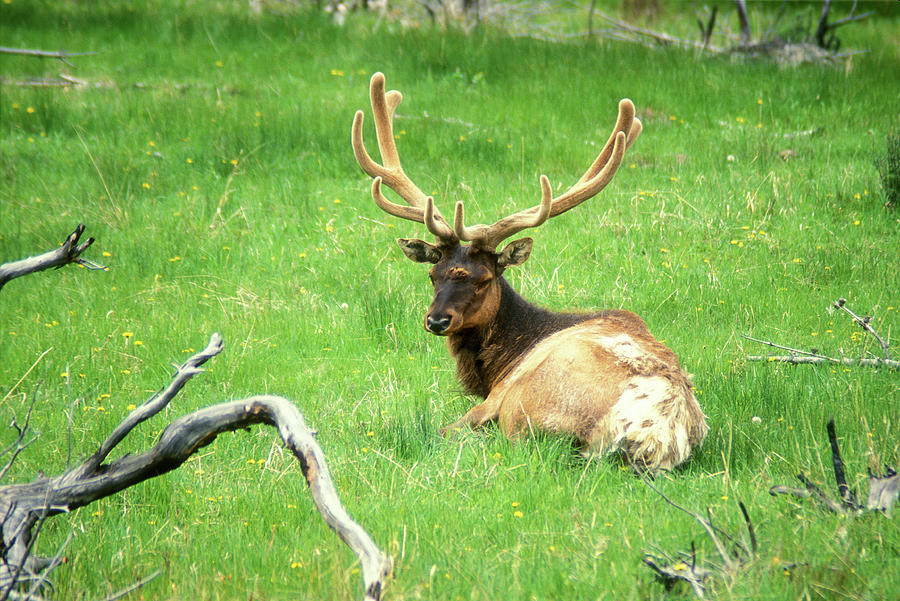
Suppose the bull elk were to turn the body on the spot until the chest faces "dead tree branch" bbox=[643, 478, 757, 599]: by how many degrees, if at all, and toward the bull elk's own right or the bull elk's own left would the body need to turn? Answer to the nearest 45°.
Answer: approximately 135° to the bull elk's own left

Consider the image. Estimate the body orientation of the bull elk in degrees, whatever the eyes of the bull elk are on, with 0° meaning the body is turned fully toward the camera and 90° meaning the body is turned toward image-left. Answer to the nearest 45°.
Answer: approximately 135°

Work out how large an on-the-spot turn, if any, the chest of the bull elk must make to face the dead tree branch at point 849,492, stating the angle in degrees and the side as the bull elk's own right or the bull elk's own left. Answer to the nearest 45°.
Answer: approximately 180°

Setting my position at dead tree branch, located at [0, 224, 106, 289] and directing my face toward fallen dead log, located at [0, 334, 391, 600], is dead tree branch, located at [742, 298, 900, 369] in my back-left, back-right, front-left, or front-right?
front-left

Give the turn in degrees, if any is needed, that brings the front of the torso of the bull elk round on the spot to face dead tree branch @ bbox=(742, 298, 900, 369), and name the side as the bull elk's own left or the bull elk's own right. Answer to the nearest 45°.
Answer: approximately 135° to the bull elk's own right

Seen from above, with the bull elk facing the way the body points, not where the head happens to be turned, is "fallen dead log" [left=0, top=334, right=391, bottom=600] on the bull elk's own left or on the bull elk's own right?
on the bull elk's own left

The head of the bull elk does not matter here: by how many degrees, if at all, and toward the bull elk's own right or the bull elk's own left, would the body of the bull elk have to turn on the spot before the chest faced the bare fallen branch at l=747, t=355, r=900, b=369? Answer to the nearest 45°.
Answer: approximately 135° to the bull elk's own right

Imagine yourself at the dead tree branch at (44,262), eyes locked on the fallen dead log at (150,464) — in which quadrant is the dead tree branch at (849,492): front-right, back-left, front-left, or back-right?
front-left

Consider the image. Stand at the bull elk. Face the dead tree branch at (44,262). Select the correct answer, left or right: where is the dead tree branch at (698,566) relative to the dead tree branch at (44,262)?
left
